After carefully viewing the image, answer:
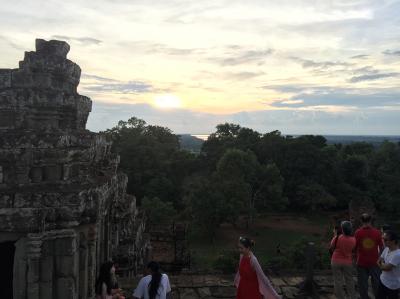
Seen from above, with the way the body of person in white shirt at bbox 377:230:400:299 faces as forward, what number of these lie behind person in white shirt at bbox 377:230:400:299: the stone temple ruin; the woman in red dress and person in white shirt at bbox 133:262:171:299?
0

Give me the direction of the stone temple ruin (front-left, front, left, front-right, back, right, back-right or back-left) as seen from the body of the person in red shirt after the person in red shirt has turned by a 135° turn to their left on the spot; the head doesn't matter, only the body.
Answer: front

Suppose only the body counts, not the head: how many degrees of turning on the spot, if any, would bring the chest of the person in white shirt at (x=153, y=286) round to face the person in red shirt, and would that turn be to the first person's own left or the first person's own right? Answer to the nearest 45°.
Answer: approximately 90° to the first person's own right

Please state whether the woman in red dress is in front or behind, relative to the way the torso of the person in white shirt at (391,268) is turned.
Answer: in front

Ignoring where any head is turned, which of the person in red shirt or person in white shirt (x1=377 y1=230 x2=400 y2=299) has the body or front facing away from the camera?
the person in red shirt

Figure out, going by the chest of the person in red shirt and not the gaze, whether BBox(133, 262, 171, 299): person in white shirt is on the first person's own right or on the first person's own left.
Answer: on the first person's own left

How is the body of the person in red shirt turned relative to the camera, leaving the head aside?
away from the camera

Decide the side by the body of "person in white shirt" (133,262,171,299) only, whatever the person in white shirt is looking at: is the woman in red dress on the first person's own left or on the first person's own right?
on the first person's own right

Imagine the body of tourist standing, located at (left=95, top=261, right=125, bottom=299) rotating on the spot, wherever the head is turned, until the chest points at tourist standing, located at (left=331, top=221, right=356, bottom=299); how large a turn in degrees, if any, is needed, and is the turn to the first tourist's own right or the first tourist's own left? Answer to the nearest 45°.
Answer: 0° — they already face them

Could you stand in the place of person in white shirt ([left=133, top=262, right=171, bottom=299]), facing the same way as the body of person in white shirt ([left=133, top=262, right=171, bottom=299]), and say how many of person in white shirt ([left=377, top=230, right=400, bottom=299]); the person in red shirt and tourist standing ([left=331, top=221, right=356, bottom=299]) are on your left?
0

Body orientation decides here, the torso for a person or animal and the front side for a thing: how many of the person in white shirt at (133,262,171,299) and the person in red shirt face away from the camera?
2

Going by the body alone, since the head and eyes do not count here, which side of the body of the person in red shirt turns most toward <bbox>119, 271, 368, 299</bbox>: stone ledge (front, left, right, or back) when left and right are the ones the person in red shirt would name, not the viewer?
left

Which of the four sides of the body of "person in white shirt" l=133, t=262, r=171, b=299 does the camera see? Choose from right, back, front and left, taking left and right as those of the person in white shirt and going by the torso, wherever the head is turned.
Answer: back
